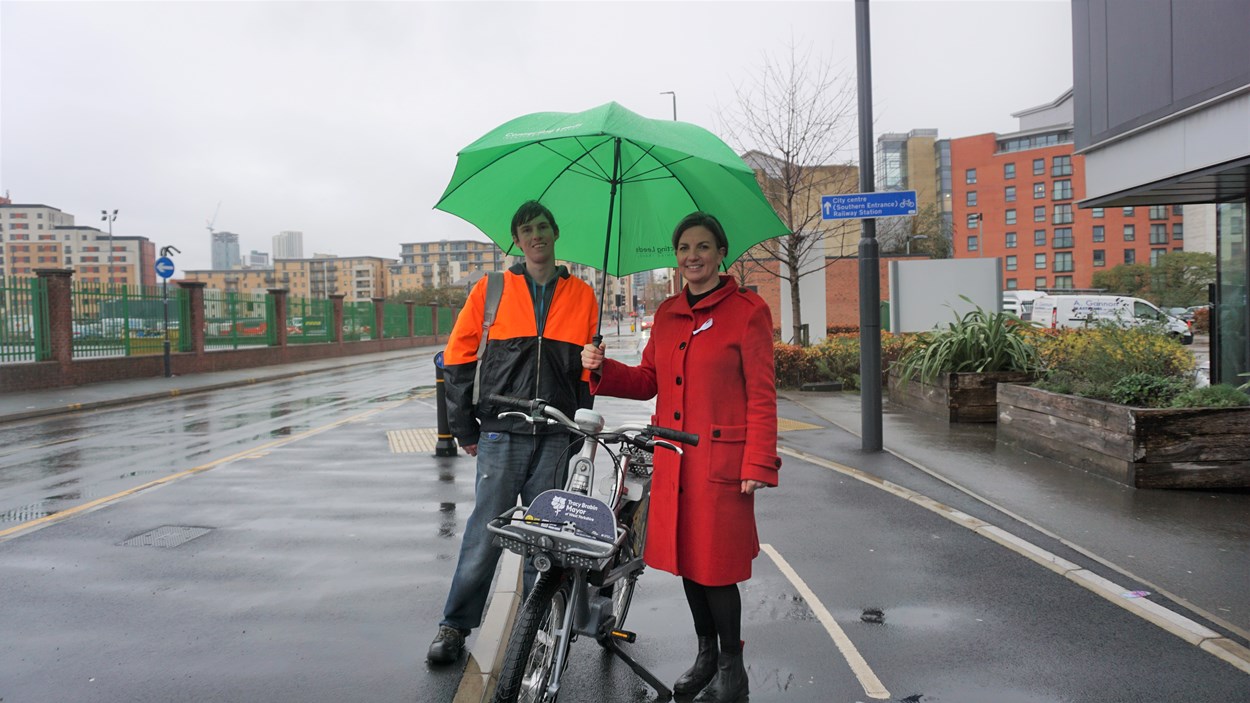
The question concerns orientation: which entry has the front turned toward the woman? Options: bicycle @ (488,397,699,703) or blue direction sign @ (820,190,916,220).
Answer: the blue direction sign

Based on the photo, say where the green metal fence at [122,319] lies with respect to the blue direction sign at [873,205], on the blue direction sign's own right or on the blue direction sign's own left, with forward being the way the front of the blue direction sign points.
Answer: on the blue direction sign's own right

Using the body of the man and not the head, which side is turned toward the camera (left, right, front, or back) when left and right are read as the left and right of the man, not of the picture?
front

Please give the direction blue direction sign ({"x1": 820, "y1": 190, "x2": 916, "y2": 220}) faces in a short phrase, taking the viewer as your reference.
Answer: facing the viewer

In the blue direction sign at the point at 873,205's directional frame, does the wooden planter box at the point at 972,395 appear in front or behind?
behind

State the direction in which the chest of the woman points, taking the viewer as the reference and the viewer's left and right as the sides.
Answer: facing the viewer and to the left of the viewer

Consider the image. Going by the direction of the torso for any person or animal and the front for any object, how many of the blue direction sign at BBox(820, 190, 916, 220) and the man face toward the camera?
2

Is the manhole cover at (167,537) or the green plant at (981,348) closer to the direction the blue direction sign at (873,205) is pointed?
the manhole cover

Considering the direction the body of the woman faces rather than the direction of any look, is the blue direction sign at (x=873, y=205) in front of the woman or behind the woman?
behind

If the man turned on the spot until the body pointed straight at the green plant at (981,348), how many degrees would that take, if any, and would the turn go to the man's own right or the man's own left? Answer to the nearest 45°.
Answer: approximately 135° to the man's own left

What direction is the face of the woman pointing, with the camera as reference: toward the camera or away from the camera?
toward the camera
